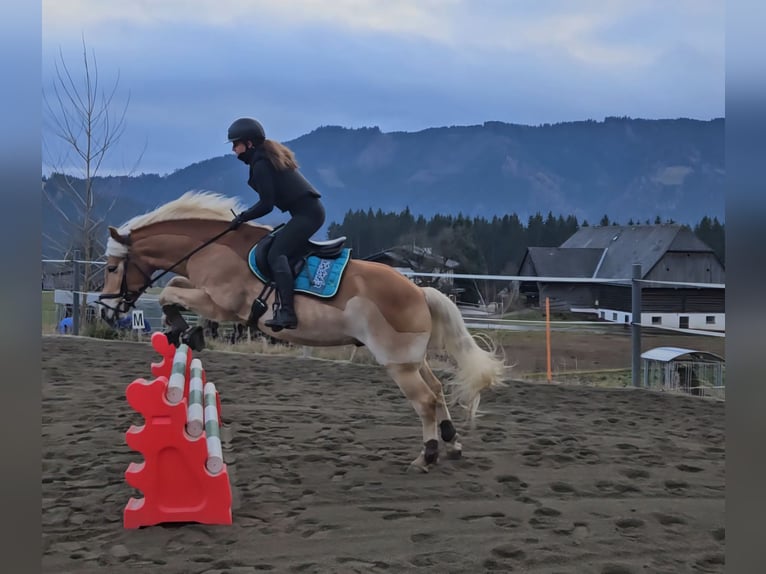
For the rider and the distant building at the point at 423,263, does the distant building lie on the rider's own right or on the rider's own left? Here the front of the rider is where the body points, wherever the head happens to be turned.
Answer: on the rider's own right

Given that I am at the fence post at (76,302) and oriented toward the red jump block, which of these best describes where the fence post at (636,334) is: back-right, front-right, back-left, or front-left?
front-left

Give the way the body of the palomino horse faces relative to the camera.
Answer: to the viewer's left

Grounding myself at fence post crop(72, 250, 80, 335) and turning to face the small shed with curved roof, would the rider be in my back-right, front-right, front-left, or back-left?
front-right

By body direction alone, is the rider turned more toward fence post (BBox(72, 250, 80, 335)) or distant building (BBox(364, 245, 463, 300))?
the fence post

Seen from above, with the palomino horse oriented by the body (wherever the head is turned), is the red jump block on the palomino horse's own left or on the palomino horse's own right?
on the palomino horse's own left

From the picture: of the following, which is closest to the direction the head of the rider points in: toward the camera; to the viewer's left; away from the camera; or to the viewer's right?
to the viewer's left

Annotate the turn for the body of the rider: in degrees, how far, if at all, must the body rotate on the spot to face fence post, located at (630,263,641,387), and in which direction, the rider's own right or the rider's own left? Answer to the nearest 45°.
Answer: approximately 135° to the rider's own right

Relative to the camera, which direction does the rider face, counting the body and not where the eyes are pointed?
to the viewer's left

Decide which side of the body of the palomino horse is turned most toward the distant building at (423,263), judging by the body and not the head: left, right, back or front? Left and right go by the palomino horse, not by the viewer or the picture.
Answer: right

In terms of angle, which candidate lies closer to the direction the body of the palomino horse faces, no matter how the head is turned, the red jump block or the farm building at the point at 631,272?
the red jump block
